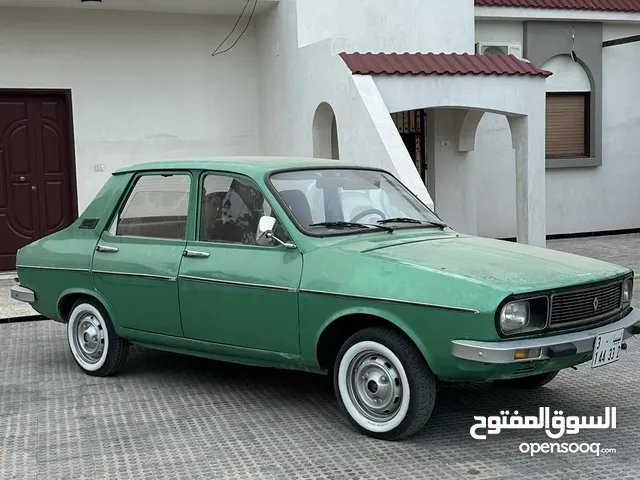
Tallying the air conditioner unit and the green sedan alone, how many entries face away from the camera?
0

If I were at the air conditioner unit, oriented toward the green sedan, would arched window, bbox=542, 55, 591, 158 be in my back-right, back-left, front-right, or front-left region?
back-left

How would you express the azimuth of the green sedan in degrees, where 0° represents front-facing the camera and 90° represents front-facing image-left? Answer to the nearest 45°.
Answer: approximately 315°

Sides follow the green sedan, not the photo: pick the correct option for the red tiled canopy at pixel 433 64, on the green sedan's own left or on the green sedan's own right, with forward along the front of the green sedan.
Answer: on the green sedan's own left

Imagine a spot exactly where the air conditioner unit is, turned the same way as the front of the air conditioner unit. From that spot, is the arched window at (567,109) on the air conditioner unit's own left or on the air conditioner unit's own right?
on the air conditioner unit's own left

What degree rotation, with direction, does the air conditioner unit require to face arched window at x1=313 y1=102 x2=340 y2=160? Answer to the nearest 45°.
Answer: approximately 45° to its right

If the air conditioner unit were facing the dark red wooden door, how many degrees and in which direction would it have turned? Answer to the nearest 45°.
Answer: approximately 45° to its right

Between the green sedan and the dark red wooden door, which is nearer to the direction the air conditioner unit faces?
the green sedan

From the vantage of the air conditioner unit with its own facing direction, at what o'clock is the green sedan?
The green sedan is roughly at 12 o'clock from the air conditioner unit.

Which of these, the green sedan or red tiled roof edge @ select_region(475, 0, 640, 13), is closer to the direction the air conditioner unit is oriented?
the green sedan

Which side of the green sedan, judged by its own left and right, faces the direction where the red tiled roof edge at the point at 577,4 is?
left

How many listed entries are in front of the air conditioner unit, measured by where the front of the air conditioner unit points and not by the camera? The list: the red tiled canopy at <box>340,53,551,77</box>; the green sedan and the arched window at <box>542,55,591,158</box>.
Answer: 2

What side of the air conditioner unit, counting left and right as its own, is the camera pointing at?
front
